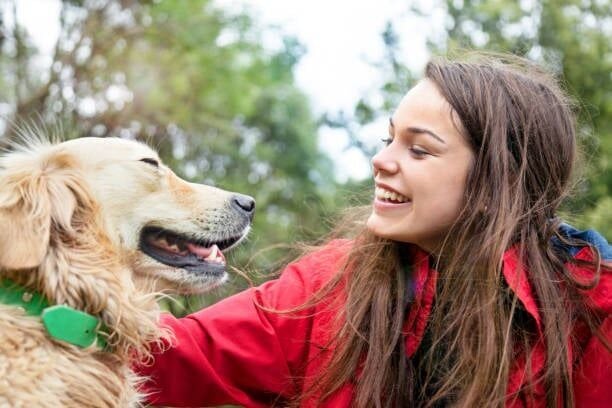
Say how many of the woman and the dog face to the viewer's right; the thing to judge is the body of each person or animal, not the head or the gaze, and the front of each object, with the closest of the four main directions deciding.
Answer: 1

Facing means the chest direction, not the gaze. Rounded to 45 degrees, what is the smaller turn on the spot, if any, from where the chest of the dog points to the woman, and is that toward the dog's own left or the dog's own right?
0° — it already faces them

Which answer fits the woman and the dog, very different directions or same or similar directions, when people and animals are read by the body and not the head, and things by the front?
very different directions

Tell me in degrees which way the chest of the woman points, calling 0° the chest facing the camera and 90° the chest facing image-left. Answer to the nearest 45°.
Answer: approximately 45°

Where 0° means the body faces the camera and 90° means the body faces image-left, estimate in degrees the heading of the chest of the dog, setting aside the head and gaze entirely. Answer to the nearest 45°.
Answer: approximately 270°
